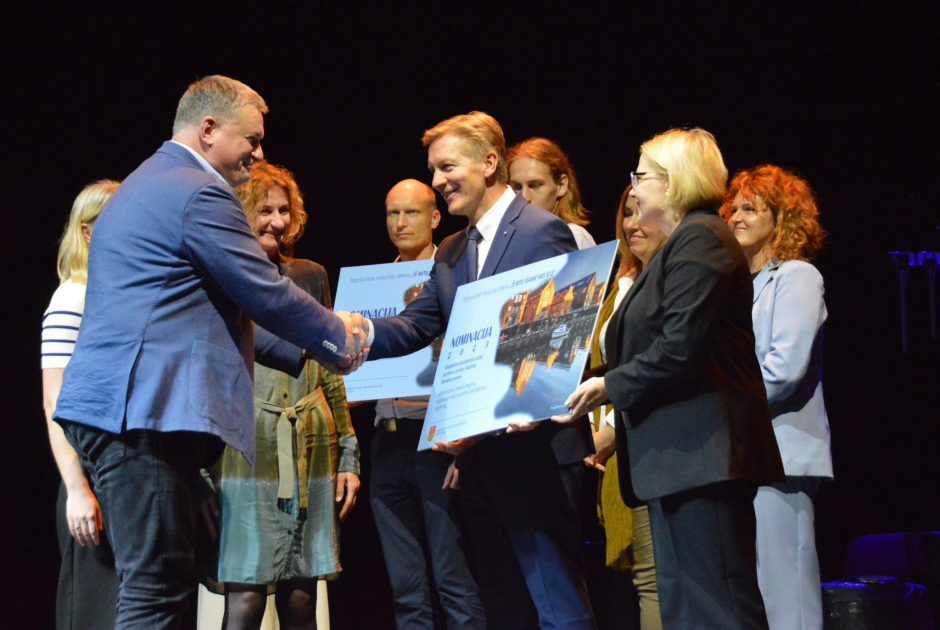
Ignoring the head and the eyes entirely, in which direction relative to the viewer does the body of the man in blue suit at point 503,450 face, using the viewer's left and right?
facing the viewer and to the left of the viewer

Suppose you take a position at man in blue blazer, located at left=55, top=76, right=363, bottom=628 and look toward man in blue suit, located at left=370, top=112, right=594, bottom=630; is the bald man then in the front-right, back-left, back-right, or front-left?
front-left

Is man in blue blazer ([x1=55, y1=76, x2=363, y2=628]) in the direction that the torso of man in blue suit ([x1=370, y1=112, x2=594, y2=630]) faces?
yes

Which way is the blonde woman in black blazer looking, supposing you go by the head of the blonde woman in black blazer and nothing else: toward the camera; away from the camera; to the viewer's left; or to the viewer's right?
to the viewer's left

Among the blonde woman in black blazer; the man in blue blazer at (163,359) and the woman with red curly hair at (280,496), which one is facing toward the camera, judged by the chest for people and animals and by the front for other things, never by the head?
the woman with red curly hair

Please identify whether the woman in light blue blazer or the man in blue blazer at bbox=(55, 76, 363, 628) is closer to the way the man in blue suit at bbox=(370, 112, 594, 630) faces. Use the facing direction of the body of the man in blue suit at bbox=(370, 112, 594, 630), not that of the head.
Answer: the man in blue blazer

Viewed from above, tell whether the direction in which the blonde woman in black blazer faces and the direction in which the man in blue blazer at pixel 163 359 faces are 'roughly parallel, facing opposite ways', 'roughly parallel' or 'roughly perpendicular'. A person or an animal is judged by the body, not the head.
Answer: roughly parallel, facing opposite ways

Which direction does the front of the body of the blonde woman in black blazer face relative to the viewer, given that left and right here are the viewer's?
facing to the left of the viewer

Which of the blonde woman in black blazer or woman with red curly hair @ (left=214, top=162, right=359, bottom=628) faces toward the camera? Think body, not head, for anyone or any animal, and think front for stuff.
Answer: the woman with red curly hair

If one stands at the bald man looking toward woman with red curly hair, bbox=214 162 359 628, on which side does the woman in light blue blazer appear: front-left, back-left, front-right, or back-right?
back-left

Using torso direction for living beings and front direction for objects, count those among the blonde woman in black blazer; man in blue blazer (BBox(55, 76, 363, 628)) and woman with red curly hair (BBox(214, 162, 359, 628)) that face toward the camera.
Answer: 1

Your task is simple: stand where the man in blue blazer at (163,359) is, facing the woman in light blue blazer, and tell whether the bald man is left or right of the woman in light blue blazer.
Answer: left

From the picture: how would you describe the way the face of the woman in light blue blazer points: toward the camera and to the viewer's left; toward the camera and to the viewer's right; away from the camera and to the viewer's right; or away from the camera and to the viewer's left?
toward the camera and to the viewer's left

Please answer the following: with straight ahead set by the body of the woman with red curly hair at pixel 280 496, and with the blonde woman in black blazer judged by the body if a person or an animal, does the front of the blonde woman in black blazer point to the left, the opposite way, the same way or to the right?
to the right

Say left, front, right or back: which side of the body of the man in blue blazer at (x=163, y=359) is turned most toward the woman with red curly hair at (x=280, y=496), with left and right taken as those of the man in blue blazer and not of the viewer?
left

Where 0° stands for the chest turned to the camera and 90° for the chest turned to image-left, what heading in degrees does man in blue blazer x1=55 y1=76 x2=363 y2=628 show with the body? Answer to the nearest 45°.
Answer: approximately 270°

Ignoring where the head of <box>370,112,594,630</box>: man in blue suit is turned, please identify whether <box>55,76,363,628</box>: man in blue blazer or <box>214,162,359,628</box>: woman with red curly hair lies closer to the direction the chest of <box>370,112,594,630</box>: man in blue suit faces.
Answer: the man in blue blazer

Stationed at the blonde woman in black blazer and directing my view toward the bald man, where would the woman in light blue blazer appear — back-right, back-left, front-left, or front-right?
front-right

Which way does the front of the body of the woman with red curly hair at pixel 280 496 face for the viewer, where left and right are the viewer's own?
facing the viewer
